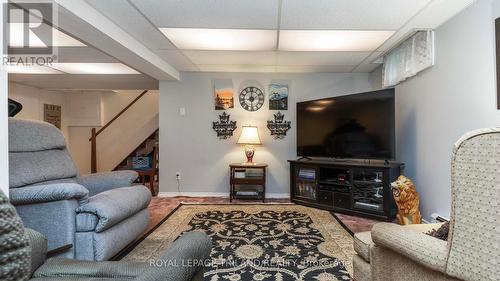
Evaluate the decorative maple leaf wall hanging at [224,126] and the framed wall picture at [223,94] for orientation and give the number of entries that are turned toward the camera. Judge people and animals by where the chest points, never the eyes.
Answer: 2

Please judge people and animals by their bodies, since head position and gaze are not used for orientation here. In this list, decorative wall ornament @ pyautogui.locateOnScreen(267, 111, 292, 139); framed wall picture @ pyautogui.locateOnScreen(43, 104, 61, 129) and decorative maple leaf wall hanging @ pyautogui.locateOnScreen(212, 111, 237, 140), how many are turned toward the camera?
3

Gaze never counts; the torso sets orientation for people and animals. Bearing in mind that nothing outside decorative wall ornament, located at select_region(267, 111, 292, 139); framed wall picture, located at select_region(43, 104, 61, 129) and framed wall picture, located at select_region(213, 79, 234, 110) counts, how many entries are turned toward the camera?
3

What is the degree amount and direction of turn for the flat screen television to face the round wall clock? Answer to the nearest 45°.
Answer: approximately 45° to its right

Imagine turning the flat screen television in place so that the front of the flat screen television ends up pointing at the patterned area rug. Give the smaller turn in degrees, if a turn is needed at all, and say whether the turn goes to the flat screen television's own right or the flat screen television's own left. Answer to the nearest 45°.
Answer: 0° — it already faces it

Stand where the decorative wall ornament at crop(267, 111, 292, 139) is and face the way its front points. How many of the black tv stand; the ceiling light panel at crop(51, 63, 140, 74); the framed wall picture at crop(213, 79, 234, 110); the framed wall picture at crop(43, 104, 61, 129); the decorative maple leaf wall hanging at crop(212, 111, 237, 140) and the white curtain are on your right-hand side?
4

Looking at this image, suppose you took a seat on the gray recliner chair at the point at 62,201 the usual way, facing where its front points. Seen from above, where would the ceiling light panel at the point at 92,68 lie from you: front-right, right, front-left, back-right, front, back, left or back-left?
back-left

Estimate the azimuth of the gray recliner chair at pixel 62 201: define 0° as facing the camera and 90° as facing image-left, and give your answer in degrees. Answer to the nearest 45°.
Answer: approximately 315°

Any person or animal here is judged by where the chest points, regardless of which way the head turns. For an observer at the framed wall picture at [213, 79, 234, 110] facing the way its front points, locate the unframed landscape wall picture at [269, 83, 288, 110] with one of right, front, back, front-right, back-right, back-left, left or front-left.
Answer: left

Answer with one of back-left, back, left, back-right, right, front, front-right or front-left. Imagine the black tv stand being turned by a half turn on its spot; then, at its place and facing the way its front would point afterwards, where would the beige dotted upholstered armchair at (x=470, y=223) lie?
back-right
